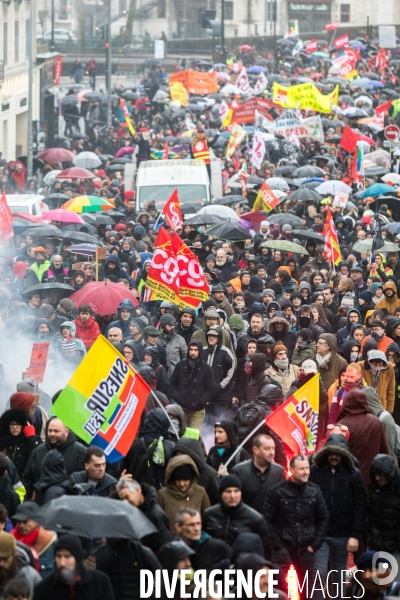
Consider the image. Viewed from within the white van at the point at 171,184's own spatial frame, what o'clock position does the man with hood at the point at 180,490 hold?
The man with hood is roughly at 12 o'clock from the white van.

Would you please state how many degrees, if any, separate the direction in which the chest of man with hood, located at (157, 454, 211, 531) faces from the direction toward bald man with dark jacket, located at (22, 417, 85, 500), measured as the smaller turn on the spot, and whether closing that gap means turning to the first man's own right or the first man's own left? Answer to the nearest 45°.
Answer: approximately 135° to the first man's own right

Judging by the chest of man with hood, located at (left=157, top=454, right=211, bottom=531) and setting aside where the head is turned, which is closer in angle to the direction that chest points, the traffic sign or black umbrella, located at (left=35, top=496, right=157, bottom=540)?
the black umbrella

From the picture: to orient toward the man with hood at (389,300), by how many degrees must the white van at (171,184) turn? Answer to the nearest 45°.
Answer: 0° — it already faces them

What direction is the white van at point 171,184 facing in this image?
toward the camera

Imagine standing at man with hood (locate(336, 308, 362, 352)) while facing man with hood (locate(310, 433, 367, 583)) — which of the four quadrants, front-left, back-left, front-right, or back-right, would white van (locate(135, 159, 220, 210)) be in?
back-right

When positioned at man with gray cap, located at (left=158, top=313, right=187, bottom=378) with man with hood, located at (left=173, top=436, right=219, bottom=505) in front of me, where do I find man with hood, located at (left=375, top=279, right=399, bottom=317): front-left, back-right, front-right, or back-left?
back-left

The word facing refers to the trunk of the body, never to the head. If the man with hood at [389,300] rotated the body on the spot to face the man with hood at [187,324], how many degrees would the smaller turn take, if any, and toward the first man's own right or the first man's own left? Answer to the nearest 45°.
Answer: approximately 45° to the first man's own right

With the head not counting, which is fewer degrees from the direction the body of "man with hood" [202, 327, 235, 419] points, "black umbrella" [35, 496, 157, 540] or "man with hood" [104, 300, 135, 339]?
the black umbrella

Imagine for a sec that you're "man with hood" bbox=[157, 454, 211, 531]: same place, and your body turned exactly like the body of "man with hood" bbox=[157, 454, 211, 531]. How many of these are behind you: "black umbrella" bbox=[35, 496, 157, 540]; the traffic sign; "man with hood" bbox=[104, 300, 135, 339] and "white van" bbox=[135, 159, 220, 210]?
3

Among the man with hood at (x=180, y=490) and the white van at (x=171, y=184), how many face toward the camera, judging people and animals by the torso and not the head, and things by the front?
2

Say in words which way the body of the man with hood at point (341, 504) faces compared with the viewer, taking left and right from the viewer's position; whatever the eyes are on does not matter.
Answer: facing the viewer

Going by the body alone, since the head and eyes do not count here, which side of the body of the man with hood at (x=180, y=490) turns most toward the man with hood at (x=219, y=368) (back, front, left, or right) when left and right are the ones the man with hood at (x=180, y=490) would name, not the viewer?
back

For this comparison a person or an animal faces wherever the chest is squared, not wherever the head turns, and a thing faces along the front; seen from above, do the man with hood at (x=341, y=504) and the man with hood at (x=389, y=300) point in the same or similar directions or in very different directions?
same or similar directions

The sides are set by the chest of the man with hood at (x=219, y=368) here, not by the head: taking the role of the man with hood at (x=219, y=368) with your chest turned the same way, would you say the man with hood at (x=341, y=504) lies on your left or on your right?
on your left

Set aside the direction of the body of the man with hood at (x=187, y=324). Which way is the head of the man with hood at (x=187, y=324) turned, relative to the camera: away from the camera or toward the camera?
toward the camera

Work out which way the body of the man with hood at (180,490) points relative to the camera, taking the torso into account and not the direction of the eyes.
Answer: toward the camera

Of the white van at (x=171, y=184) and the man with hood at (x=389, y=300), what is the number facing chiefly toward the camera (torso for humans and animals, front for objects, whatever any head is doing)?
2

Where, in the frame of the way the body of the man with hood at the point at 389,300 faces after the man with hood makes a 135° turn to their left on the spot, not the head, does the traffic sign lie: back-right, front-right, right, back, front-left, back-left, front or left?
front-left
